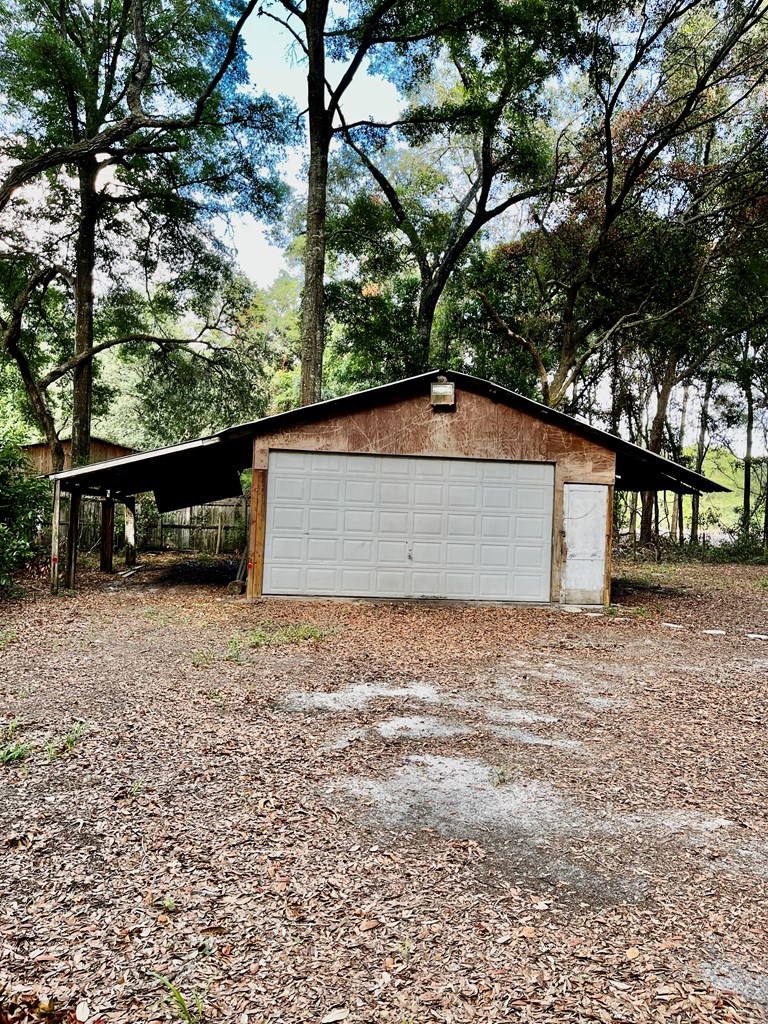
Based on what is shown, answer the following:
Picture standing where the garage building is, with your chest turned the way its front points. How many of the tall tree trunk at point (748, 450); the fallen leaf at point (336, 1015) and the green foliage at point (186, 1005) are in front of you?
2

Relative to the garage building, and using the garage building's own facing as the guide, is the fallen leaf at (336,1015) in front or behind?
in front

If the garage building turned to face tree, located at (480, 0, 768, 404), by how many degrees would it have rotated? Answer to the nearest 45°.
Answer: approximately 135° to its left

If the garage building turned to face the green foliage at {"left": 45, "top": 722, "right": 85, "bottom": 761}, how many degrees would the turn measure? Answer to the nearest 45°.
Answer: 0° — it already faces it

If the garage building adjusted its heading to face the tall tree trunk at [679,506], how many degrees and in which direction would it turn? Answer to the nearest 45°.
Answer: approximately 135° to its left

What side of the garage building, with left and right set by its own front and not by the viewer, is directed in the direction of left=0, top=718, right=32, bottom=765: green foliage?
front

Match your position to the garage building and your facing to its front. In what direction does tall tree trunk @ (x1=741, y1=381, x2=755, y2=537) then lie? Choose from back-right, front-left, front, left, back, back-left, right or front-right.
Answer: back-left

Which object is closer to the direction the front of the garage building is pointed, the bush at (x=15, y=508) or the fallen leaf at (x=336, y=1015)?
the fallen leaf

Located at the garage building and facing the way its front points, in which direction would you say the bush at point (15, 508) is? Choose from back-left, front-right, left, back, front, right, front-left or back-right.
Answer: right

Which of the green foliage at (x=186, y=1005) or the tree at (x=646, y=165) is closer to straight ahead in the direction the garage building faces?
the green foliage

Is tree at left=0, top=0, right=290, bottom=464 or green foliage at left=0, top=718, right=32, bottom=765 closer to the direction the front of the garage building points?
the green foliage

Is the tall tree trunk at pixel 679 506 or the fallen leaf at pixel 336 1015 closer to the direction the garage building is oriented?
the fallen leaf

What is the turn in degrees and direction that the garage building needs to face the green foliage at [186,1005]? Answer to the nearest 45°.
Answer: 0° — it already faces it
